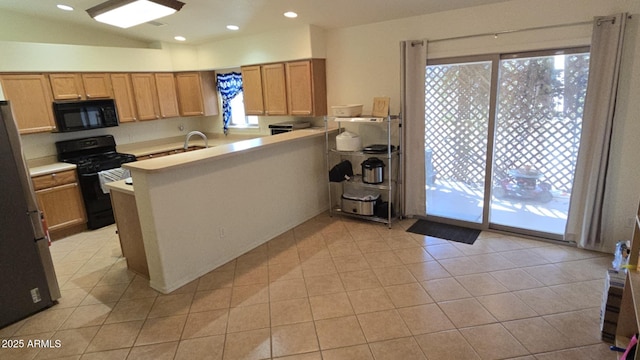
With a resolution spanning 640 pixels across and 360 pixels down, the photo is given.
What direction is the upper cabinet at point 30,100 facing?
toward the camera

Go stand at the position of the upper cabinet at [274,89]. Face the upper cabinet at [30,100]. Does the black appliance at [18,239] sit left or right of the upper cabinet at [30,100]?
left

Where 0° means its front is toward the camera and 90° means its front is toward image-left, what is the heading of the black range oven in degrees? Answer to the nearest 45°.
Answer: approximately 315°

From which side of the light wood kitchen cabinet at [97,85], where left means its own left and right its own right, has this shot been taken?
front

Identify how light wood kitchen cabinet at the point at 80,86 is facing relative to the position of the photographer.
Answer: facing the viewer

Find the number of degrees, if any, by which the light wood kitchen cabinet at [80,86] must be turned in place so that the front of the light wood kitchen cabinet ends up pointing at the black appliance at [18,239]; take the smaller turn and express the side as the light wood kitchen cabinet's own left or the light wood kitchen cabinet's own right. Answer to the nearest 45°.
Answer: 0° — it already faces it

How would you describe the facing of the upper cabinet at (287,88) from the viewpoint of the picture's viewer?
facing the viewer and to the left of the viewer

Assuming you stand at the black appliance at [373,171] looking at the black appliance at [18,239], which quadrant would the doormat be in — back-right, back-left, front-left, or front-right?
back-left

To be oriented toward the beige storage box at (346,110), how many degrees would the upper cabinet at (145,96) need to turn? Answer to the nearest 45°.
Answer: approximately 45° to its left

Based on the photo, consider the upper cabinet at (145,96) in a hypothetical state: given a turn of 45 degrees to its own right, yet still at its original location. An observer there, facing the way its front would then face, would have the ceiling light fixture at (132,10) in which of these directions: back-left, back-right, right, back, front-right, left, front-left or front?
front-left

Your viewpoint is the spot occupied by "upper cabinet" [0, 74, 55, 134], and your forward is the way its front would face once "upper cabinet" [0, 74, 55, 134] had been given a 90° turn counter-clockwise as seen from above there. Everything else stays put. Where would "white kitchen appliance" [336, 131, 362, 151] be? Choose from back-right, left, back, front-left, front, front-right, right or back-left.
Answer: front-right

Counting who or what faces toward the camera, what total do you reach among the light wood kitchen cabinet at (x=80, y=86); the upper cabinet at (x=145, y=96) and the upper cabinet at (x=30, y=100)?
3

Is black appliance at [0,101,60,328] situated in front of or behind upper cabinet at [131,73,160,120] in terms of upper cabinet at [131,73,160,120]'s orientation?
in front

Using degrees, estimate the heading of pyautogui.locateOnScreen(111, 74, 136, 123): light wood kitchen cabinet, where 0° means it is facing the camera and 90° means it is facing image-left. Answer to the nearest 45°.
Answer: approximately 0°

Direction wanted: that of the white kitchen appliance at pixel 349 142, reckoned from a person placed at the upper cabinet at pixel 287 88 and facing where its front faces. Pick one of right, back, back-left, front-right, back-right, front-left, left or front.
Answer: left
